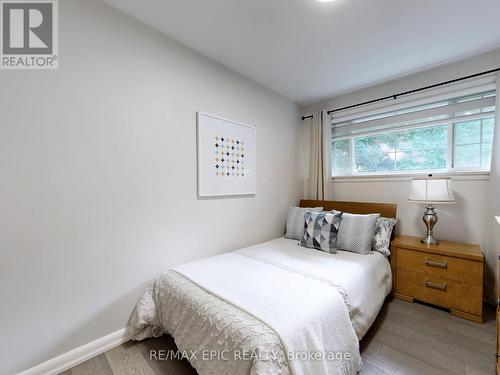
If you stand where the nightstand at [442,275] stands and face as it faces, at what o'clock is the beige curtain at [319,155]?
The beige curtain is roughly at 2 o'clock from the nightstand.

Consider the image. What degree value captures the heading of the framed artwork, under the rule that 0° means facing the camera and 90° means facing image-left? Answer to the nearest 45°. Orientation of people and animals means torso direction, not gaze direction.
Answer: approximately 315°

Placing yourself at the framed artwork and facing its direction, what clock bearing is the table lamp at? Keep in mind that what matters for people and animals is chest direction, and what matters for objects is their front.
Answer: The table lamp is roughly at 11 o'clock from the framed artwork.

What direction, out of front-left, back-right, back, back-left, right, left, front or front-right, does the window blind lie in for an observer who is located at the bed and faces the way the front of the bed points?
back

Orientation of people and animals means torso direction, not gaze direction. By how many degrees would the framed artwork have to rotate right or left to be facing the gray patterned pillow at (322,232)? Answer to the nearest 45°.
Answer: approximately 45° to its left

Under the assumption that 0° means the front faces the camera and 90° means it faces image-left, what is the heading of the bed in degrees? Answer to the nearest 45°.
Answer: approximately 45°
